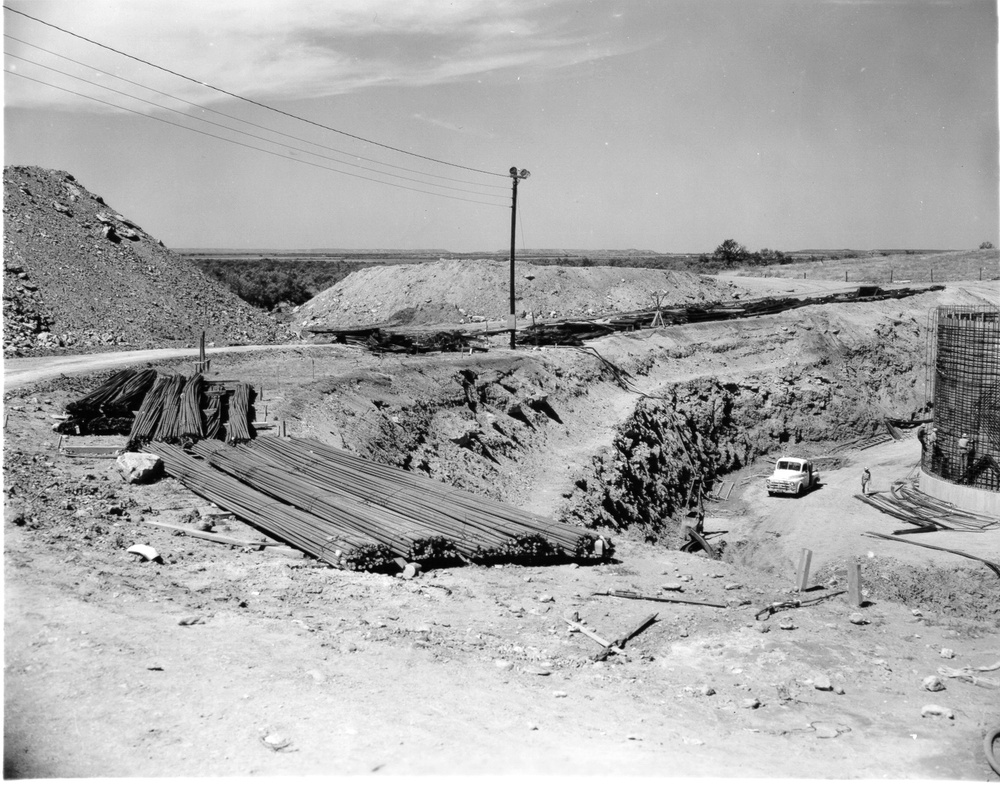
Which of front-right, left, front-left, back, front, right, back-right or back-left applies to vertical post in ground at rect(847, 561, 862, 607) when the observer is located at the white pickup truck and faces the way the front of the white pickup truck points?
front-left

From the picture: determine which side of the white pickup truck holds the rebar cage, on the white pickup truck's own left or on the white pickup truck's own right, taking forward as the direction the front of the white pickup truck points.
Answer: on the white pickup truck's own left

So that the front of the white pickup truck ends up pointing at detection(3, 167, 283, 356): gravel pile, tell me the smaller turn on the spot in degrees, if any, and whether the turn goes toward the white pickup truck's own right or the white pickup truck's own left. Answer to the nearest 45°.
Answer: approximately 45° to the white pickup truck's own right

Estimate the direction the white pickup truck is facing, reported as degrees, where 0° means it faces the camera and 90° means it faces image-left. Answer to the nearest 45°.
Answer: approximately 45°

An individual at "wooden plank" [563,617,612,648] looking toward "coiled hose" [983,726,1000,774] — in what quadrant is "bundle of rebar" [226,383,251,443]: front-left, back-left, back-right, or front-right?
back-left

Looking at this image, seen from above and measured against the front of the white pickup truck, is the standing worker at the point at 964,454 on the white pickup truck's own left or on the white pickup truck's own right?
on the white pickup truck's own left

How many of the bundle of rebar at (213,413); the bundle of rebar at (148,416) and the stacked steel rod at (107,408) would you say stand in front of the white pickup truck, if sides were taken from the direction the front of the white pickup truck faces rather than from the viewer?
3
